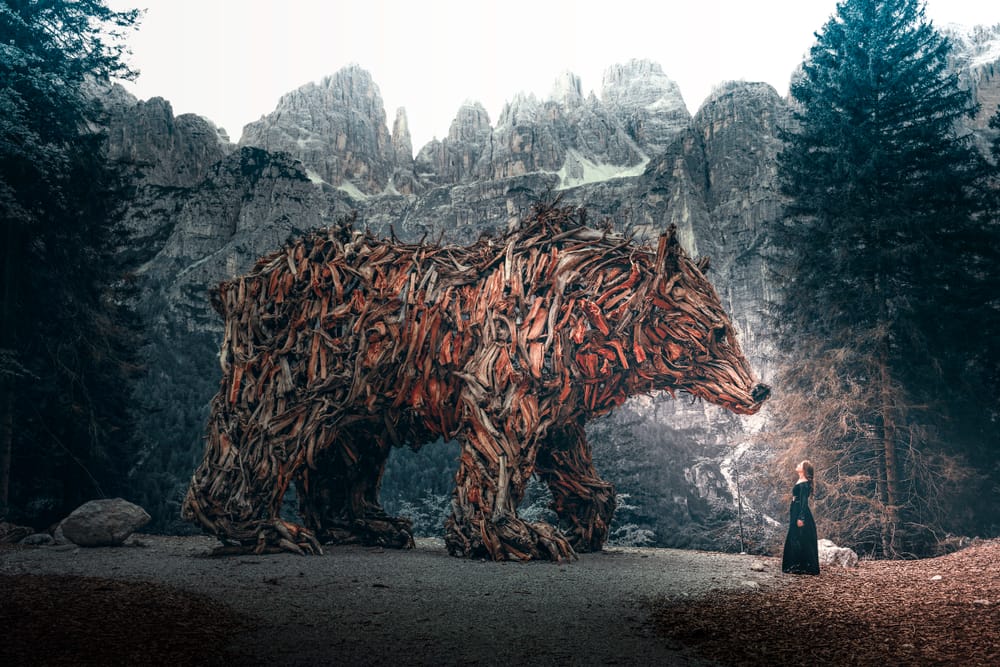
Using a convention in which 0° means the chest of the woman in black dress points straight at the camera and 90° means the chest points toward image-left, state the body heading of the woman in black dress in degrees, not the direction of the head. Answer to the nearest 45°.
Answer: approximately 90°

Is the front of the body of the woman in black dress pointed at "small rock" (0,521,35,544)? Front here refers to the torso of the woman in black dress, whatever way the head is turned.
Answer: yes

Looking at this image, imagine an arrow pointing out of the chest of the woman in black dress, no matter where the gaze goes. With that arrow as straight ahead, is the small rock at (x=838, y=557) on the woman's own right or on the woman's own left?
on the woman's own right

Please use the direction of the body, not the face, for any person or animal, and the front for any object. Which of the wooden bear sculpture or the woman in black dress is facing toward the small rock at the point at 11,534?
the woman in black dress

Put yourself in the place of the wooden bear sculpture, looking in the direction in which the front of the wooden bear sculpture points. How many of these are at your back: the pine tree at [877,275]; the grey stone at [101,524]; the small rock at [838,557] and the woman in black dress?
1

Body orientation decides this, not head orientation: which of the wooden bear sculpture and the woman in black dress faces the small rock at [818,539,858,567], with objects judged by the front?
the wooden bear sculpture

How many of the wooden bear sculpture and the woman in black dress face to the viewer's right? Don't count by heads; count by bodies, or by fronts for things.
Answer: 1

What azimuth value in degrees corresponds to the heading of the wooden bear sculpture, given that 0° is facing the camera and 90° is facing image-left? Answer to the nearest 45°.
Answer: approximately 270°

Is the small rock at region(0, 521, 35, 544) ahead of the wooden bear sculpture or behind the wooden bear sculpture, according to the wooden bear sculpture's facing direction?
behind

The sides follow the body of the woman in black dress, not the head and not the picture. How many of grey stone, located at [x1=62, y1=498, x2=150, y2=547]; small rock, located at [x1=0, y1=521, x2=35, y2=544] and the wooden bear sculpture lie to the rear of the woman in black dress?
0

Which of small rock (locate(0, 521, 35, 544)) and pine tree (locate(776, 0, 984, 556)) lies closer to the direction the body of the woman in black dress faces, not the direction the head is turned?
the small rock

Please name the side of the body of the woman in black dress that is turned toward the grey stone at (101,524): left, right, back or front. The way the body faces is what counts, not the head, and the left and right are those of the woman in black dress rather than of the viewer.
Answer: front

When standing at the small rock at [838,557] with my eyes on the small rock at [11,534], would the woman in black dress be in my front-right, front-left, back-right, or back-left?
front-left

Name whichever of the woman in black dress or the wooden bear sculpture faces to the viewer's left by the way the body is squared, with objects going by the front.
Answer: the woman in black dress
